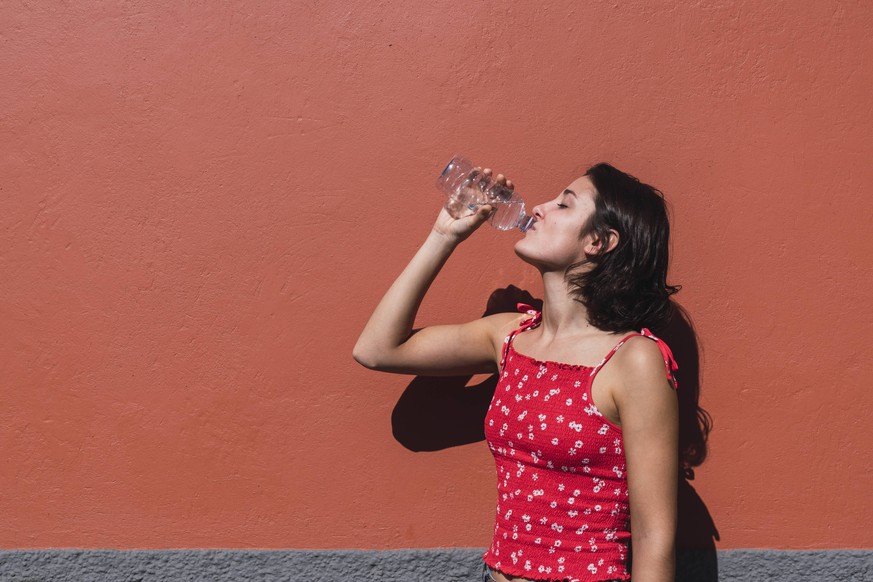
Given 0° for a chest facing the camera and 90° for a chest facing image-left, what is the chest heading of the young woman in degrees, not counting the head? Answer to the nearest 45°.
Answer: approximately 45°

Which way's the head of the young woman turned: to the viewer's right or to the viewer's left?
to the viewer's left
